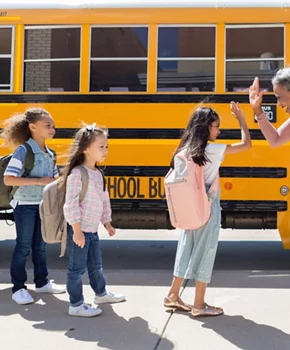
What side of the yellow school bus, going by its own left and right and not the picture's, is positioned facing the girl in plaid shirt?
right

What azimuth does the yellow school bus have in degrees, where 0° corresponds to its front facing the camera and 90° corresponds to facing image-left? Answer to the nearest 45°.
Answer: approximately 270°
